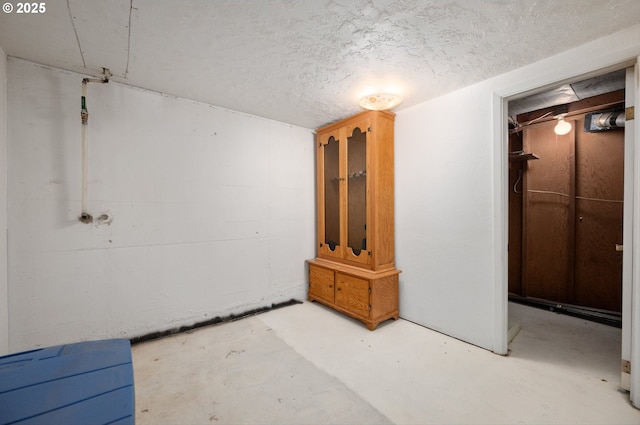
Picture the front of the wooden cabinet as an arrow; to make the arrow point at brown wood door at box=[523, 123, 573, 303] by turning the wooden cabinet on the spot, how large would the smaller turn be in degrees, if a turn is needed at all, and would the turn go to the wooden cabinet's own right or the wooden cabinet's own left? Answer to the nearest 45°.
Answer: approximately 135° to the wooden cabinet's own left

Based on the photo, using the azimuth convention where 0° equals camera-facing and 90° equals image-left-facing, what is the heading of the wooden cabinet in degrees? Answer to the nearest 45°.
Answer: approximately 45°

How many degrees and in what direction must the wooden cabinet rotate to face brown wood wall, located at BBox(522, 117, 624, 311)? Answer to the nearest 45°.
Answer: approximately 135° to its left

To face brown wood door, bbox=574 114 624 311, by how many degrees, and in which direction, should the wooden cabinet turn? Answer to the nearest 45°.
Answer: approximately 135° to its left
